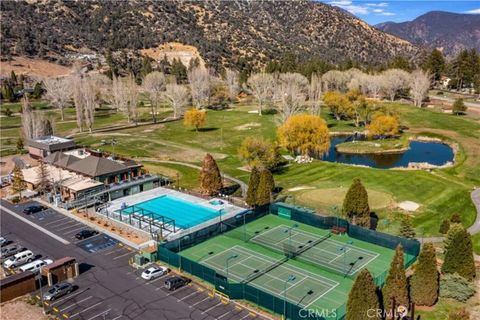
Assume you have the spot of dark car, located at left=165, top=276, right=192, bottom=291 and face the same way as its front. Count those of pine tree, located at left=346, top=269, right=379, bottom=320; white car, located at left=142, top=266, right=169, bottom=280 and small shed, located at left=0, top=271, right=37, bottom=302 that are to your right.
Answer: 1

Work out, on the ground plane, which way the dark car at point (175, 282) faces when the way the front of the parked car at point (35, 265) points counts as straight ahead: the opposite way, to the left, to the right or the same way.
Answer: the opposite way

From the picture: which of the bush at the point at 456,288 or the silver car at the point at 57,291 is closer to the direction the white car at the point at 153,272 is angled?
the bush

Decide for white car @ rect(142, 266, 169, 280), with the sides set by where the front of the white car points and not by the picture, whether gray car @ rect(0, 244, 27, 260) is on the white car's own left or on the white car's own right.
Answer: on the white car's own left

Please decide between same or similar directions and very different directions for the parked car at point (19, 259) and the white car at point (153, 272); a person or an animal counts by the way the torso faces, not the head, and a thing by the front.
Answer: very different directions

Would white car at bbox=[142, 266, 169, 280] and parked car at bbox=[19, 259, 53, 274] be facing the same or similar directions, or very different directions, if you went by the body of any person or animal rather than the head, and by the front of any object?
very different directions

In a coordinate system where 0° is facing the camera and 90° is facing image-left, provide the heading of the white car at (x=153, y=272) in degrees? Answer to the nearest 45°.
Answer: approximately 225°

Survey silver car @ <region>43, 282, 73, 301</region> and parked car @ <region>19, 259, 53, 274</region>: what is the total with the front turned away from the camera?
0

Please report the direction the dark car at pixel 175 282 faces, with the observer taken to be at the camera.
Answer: facing away from the viewer and to the right of the viewer

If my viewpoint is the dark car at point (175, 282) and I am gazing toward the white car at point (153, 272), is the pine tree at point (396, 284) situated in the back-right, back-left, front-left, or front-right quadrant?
back-right

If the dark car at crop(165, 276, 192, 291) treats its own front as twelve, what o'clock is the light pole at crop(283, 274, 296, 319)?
The light pole is roughly at 2 o'clock from the dark car.

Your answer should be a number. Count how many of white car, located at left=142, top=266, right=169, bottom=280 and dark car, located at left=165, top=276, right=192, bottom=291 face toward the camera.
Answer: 0
